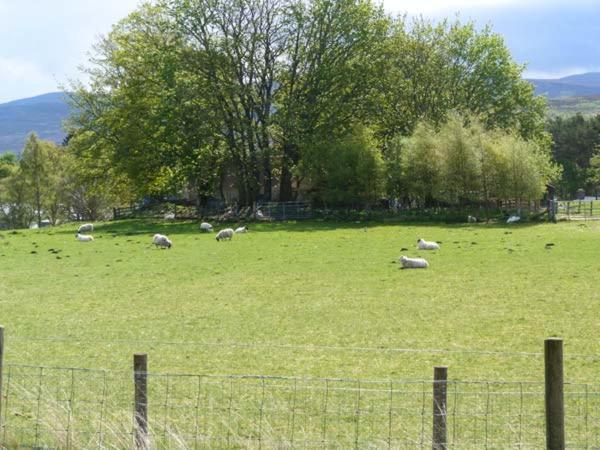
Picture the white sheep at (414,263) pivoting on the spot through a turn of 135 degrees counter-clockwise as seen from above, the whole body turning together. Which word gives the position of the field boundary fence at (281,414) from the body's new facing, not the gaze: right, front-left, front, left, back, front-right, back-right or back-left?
front-right

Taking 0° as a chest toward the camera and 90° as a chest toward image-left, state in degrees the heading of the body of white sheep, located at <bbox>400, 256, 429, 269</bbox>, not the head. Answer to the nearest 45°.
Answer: approximately 90°
